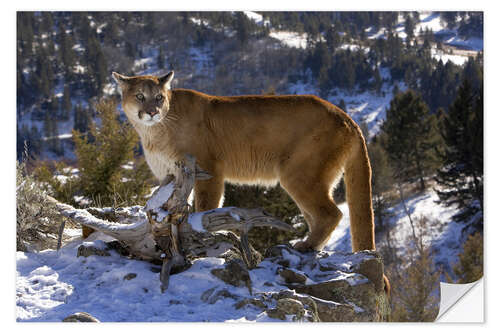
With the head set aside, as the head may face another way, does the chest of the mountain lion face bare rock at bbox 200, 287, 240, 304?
no

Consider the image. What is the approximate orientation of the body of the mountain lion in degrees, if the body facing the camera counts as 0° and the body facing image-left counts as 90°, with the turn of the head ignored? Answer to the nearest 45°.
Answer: approximately 90°

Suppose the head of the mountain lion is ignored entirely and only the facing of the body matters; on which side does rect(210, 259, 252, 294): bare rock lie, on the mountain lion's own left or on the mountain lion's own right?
on the mountain lion's own left

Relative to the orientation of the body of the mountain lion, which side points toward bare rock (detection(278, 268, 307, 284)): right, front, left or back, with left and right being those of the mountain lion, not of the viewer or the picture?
left

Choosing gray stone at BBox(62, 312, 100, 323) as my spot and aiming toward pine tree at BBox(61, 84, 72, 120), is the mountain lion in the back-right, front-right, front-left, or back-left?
front-right

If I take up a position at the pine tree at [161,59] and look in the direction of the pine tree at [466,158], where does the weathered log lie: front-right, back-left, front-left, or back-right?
front-right

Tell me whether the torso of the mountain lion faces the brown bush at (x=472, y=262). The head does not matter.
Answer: no

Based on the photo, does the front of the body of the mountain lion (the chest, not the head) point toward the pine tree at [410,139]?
no
